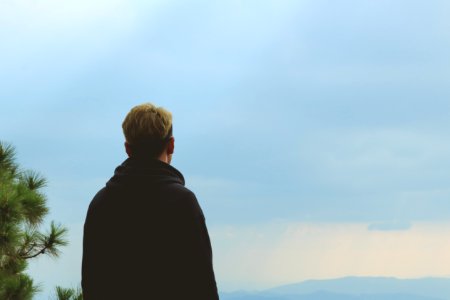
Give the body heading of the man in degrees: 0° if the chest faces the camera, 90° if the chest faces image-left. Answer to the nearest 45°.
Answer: approximately 180°
